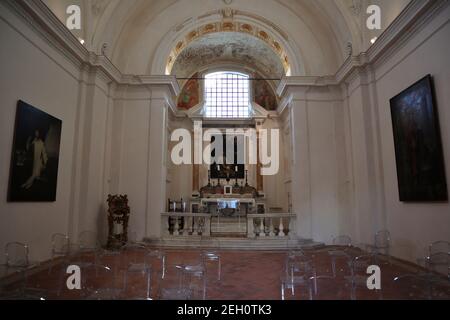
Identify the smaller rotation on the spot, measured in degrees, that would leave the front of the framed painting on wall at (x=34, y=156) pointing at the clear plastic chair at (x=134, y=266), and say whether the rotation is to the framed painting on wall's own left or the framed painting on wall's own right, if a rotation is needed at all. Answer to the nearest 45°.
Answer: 0° — it already faces it

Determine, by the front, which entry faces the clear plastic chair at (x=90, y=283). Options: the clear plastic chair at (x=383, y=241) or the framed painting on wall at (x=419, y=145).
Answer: the framed painting on wall

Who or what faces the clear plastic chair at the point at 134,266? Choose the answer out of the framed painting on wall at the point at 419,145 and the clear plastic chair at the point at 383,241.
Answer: the framed painting on wall

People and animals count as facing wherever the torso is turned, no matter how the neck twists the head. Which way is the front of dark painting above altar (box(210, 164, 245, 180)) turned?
toward the camera

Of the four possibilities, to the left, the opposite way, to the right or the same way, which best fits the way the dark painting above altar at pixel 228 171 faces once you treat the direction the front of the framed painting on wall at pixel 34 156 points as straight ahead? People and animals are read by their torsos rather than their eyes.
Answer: to the right

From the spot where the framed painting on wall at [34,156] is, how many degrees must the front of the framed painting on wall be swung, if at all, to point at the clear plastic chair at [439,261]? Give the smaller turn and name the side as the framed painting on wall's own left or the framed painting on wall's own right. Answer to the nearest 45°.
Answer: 0° — it already faces it

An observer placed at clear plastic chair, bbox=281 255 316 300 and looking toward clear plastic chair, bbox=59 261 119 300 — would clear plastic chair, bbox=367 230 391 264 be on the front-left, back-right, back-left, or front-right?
back-right

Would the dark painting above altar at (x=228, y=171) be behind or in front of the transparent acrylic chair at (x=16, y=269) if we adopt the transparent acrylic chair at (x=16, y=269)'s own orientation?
in front

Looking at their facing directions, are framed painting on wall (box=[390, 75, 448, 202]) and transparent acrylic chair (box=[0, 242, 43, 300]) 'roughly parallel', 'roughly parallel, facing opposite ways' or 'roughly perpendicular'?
roughly perpendicular

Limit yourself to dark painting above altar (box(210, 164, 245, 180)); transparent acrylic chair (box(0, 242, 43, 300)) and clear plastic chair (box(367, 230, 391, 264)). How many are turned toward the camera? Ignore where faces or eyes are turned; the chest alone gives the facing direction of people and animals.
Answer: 1

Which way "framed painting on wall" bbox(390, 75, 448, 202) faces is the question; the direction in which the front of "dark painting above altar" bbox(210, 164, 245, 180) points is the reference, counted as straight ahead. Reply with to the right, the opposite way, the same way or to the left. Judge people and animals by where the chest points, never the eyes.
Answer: to the right

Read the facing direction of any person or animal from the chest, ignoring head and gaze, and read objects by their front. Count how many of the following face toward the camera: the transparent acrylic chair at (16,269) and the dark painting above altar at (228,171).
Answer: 1

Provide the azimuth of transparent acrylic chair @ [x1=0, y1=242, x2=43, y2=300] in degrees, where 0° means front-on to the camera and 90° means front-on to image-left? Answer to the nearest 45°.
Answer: approximately 225°

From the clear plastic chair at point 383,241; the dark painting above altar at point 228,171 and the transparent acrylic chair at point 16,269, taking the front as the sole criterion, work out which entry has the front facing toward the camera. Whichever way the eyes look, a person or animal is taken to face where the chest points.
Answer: the dark painting above altar

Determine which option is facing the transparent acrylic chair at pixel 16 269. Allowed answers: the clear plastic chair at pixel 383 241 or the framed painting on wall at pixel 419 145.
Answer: the framed painting on wall

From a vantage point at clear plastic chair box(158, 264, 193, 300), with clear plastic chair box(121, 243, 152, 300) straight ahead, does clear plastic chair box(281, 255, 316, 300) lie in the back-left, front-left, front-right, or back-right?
back-right

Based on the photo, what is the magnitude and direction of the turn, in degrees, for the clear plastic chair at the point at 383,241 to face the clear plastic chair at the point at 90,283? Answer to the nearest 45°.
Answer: approximately 90° to its left

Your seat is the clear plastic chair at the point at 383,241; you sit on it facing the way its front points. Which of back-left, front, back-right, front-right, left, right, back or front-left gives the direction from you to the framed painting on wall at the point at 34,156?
left

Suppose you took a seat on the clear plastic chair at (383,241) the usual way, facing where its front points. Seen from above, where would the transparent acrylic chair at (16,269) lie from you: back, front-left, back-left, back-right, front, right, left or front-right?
left
